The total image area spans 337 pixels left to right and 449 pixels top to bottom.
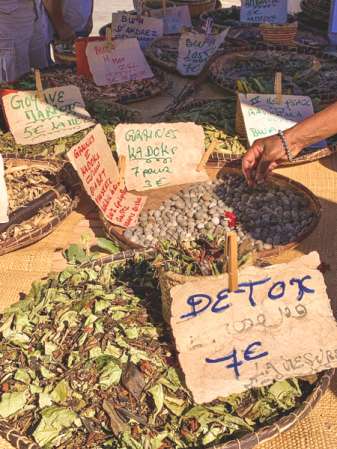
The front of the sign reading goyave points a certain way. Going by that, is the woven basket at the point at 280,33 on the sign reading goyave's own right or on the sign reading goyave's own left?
on the sign reading goyave's own left

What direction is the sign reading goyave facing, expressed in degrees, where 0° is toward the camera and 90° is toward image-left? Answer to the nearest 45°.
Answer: approximately 0°

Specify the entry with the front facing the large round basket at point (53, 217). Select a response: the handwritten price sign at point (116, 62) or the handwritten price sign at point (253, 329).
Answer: the handwritten price sign at point (116, 62)

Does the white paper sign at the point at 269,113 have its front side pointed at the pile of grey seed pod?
yes

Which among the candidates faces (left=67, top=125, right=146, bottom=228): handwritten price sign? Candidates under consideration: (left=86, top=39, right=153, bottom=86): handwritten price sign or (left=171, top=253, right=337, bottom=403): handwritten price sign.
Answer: (left=86, top=39, right=153, bottom=86): handwritten price sign

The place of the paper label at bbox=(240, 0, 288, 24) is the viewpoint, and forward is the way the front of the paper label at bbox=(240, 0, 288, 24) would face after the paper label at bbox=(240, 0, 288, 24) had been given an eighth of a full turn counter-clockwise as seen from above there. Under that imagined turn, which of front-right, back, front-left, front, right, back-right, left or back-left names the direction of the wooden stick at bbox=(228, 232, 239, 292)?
front-right

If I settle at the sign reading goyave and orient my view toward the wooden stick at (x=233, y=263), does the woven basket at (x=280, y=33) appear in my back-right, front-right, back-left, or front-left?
back-left

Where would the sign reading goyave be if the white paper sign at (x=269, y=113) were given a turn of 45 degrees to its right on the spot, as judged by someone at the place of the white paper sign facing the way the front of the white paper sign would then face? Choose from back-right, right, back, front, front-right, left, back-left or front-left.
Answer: front-right

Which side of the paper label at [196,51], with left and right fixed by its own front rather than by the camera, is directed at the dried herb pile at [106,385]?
front

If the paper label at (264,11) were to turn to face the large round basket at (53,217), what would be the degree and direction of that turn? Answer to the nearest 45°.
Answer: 0° — it already faces it
